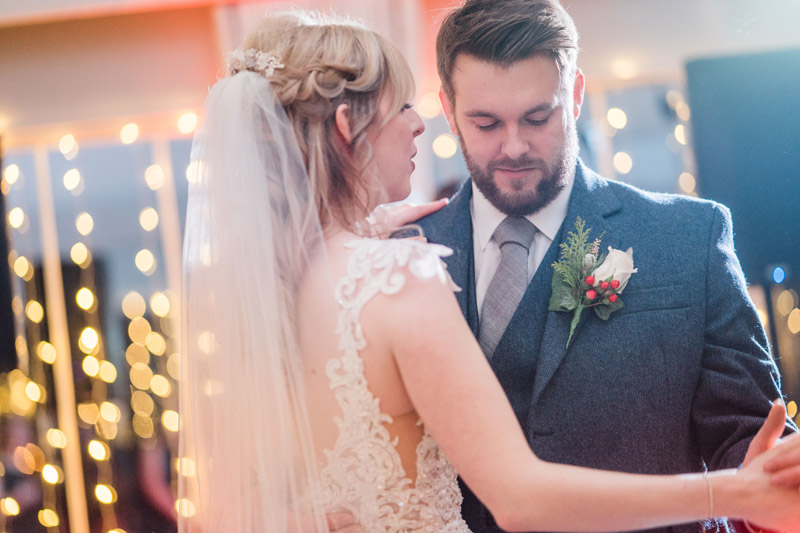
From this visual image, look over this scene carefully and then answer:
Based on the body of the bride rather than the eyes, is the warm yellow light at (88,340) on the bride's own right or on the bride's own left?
on the bride's own left

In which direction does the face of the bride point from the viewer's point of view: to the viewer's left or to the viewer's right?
to the viewer's right

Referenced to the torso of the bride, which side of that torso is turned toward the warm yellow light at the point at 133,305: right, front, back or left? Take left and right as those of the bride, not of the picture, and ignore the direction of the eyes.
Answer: left

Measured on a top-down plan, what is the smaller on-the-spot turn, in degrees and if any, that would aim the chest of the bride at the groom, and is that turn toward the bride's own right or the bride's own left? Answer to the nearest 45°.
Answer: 0° — they already face them

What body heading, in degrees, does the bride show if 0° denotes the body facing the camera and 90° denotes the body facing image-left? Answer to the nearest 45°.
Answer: approximately 225°

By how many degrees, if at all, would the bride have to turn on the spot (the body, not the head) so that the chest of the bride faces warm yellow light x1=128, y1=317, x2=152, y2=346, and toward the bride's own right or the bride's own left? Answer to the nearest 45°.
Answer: approximately 90° to the bride's own left

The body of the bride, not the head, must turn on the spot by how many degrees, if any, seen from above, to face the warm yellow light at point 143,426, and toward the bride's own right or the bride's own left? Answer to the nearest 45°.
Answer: approximately 90° to the bride's own left

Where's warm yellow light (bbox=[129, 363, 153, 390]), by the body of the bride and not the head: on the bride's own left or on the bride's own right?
on the bride's own left

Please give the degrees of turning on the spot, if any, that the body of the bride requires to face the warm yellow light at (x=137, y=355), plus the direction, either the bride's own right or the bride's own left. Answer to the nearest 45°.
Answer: approximately 90° to the bride's own left
